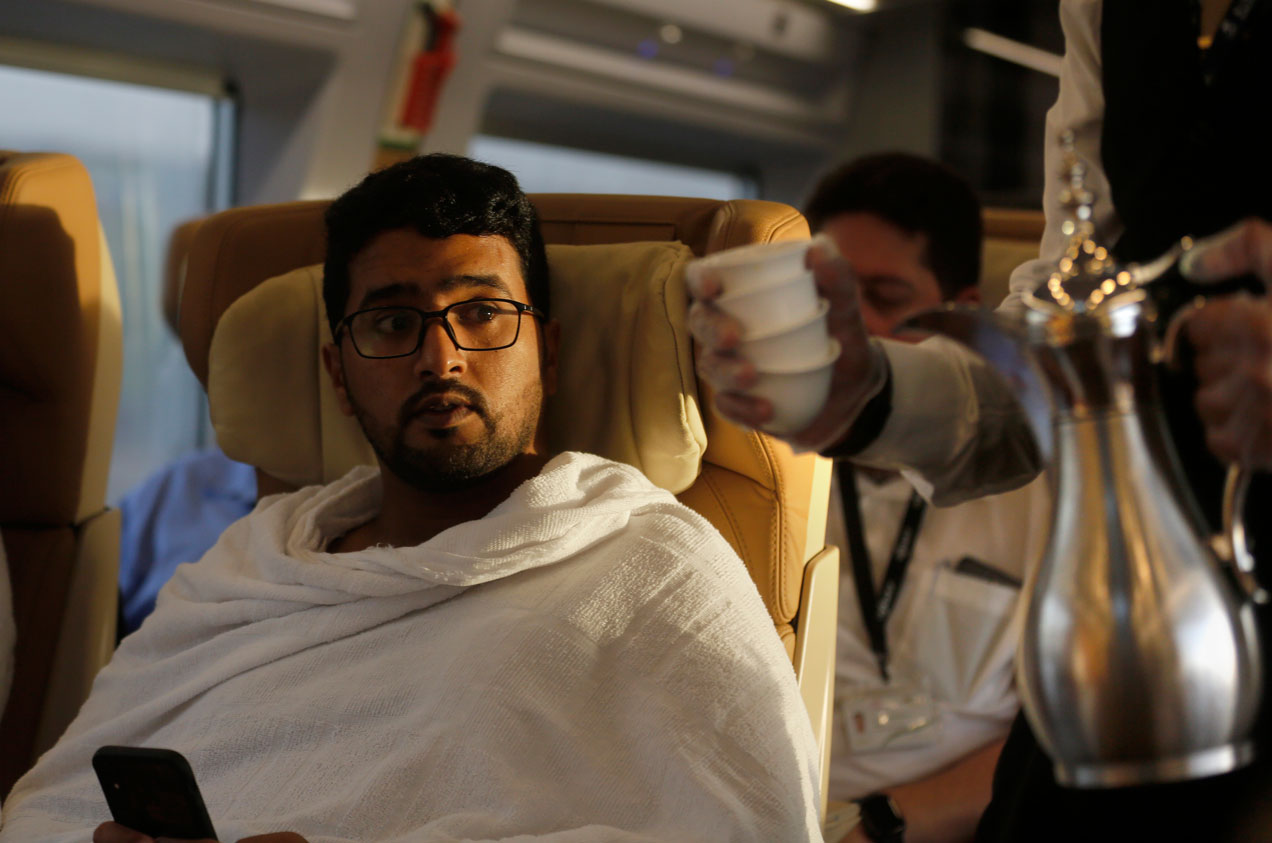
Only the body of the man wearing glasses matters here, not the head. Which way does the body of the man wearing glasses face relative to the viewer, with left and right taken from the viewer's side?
facing the viewer and to the left of the viewer

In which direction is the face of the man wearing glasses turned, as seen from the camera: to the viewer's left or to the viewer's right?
to the viewer's right

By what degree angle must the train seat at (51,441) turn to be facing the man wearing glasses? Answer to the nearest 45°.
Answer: approximately 90° to its left

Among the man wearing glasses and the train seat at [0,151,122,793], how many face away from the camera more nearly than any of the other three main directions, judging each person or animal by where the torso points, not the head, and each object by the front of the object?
0

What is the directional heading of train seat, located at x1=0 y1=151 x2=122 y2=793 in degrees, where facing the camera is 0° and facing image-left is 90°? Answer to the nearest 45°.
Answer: approximately 45°

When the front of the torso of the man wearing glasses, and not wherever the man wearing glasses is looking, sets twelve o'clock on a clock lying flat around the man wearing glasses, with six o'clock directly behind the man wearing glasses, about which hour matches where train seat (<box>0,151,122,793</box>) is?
The train seat is roughly at 3 o'clock from the man wearing glasses.
